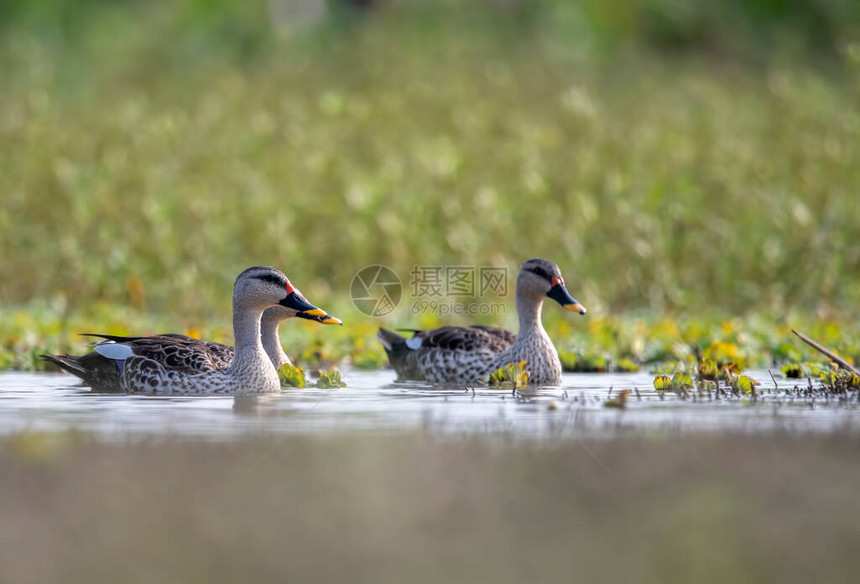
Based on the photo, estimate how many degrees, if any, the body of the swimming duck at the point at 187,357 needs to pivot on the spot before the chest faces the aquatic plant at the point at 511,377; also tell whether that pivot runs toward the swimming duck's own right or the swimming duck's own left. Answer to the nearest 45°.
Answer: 0° — it already faces it

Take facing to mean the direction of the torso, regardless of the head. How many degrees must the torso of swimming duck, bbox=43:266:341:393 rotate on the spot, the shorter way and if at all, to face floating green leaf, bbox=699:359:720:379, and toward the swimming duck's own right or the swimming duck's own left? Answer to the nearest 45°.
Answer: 0° — it already faces it

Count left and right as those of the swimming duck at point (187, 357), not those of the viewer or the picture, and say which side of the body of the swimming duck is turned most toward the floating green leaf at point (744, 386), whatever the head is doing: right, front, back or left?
front

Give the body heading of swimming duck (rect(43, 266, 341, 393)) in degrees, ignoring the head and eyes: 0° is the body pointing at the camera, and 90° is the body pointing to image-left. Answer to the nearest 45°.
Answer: approximately 270°

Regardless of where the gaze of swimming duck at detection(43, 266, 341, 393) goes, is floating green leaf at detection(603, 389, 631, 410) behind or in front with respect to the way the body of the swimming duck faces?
in front

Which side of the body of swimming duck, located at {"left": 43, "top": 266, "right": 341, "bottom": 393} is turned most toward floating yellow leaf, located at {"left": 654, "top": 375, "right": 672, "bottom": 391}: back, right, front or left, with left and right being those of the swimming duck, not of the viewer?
front

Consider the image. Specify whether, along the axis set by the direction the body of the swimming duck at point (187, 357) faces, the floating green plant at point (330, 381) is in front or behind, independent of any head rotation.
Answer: in front
